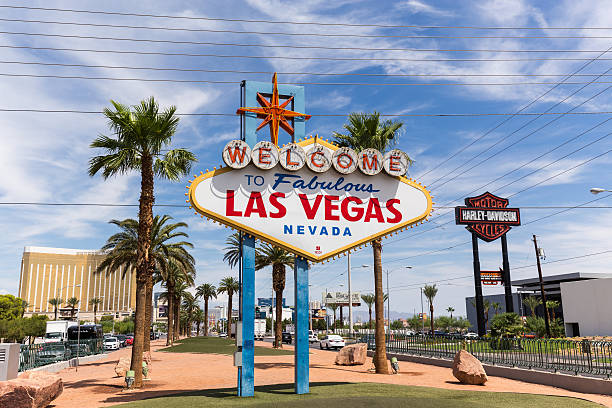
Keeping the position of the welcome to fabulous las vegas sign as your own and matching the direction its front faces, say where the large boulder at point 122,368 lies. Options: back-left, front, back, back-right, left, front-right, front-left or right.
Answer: back-right

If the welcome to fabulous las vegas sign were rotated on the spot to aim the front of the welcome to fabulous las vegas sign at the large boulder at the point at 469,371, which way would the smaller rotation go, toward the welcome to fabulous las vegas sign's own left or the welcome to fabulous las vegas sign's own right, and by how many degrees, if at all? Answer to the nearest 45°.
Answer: approximately 135° to the welcome to fabulous las vegas sign's own left

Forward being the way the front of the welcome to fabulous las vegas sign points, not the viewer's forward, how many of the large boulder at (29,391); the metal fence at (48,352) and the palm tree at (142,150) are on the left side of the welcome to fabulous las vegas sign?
0

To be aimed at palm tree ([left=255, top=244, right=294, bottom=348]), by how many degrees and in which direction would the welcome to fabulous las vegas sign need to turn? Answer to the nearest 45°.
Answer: approximately 180°

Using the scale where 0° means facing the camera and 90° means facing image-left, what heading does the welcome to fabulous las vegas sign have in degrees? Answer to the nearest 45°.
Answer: approximately 0°

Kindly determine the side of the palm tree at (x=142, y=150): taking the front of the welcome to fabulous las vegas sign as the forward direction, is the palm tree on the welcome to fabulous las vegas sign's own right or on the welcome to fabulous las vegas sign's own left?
on the welcome to fabulous las vegas sign's own right

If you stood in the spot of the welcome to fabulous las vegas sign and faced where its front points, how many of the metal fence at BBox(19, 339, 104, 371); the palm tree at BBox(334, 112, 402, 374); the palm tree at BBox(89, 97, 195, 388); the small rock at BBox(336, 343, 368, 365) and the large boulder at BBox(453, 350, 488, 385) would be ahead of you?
0

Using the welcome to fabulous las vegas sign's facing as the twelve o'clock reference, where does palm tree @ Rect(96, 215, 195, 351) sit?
The palm tree is roughly at 5 o'clock from the welcome to fabulous las vegas sign.
